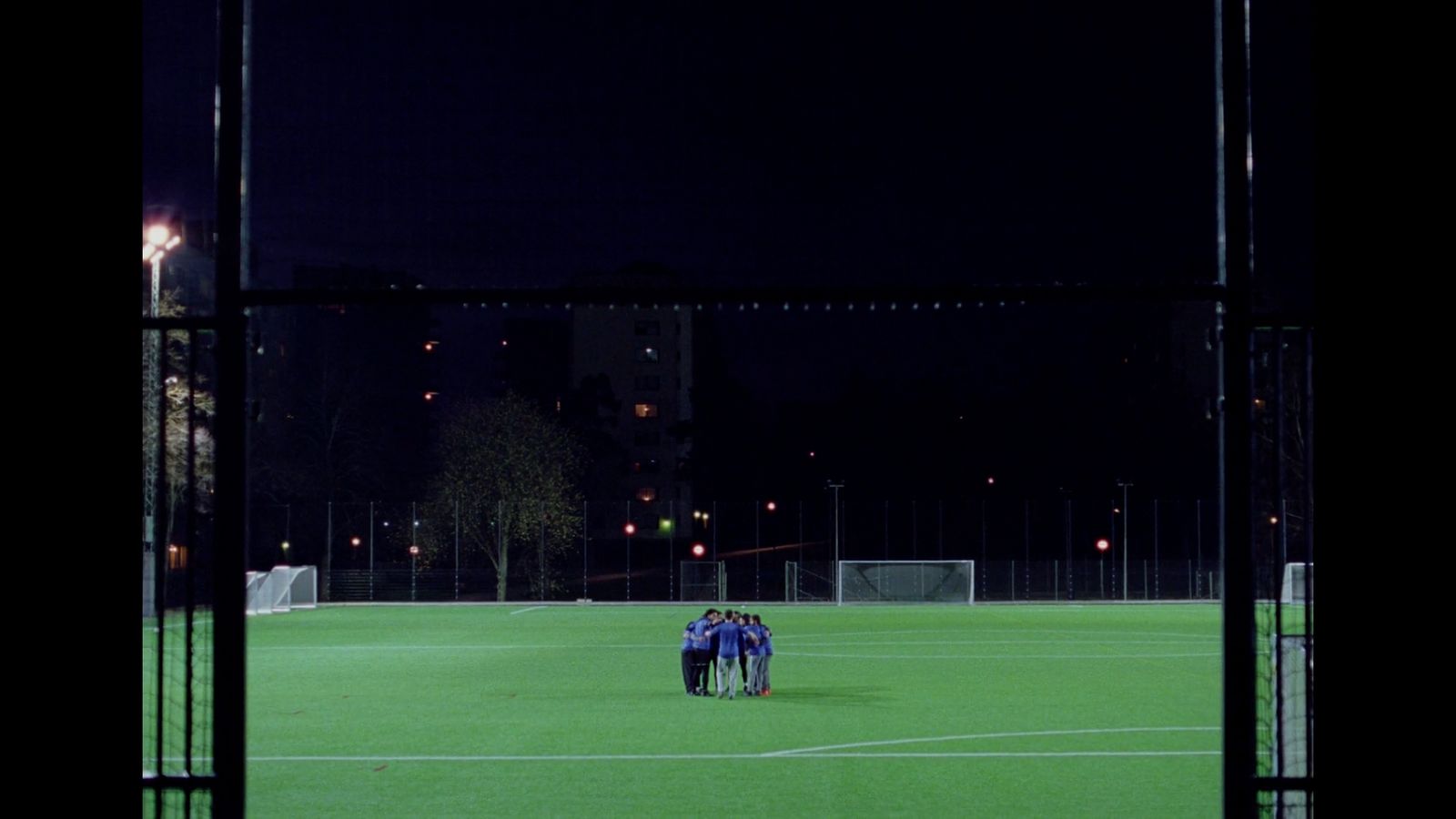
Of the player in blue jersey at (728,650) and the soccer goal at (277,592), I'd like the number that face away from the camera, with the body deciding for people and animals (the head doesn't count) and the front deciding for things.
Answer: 1

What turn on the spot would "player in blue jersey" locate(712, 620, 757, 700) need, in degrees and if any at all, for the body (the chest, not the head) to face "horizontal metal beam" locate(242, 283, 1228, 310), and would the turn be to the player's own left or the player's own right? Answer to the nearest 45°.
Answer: approximately 180°

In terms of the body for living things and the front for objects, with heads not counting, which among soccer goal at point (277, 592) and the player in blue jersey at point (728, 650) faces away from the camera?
the player in blue jersey

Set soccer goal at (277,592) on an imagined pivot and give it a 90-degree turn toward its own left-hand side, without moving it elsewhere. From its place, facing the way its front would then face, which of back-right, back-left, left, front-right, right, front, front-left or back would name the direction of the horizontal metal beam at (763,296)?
back-right

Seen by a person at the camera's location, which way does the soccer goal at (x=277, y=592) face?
facing the viewer and to the right of the viewer

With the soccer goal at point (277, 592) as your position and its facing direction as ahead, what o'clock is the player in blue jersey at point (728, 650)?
The player in blue jersey is roughly at 1 o'clock from the soccer goal.

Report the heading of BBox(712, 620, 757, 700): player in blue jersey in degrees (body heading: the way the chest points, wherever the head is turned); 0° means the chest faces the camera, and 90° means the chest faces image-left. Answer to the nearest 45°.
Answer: approximately 180°
